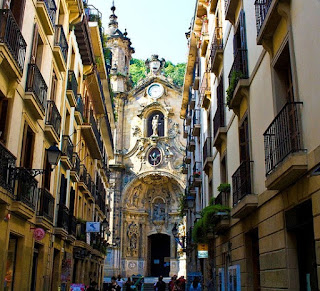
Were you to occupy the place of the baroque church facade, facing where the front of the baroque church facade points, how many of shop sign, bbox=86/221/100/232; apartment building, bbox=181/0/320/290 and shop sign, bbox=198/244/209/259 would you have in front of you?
3

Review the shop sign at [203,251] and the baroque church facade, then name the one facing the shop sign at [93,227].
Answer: the baroque church facade

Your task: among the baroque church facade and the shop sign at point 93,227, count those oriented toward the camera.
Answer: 2

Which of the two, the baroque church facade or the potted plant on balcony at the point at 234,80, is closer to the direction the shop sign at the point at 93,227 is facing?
the potted plant on balcony

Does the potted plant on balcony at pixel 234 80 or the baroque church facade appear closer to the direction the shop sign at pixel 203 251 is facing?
the potted plant on balcony

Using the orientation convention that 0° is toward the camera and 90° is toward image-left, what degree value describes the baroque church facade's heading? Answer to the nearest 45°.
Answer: approximately 0°

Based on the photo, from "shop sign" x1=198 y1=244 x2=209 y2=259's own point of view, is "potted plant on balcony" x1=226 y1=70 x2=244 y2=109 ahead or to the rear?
ahead

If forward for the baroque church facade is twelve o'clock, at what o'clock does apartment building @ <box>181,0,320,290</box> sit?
The apartment building is roughly at 12 o'clock from the baroque church facade.
